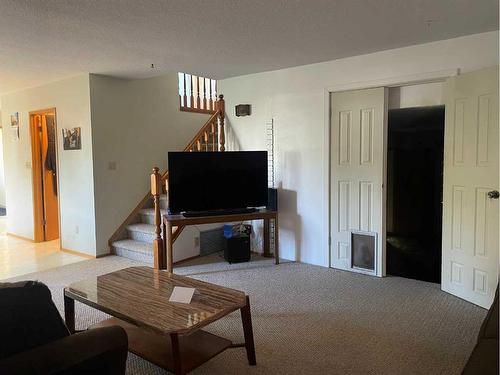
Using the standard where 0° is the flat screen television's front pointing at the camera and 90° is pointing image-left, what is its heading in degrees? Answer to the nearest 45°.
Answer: approximately 0°

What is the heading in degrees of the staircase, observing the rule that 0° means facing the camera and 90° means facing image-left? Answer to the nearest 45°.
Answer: approximately 45°

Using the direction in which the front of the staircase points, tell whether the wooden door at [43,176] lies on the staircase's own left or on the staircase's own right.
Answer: on the staircase's own right

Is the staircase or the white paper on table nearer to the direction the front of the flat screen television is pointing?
the white paper on table

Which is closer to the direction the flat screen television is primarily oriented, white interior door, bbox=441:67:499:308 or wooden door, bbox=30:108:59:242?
the white interior door

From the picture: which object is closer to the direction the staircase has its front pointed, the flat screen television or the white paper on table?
the white paper on table

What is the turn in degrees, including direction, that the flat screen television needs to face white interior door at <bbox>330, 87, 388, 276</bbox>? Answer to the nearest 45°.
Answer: approximately 90° to its left
